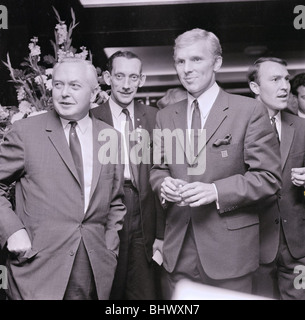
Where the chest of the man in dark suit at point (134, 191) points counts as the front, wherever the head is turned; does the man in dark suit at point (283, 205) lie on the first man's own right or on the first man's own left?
on the first man's own left

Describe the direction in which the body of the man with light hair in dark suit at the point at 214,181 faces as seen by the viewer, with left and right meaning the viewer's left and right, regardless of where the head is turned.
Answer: facing the viewer and to the left of the viewer

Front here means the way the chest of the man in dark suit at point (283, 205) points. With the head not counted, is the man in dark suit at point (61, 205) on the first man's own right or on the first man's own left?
on the first man's own right

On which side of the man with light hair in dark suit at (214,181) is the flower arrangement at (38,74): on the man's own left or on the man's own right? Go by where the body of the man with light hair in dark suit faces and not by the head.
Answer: on the man's own right

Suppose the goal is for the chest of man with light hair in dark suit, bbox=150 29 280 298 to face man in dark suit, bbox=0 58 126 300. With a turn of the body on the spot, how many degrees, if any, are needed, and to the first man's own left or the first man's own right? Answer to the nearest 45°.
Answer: approximately 45° to the first man's own right

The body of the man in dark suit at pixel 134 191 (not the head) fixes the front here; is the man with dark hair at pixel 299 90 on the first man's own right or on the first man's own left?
on the first man's own left
